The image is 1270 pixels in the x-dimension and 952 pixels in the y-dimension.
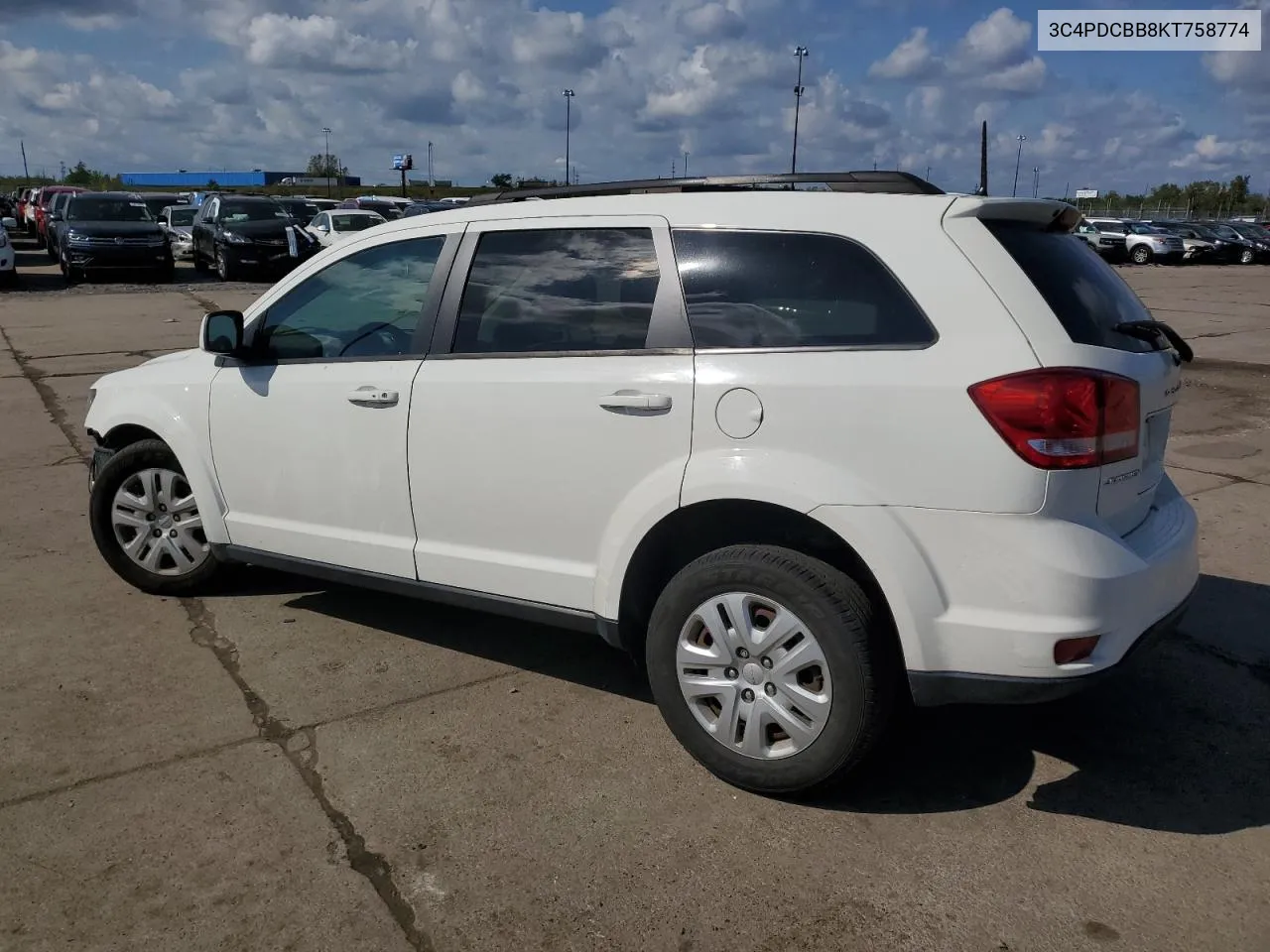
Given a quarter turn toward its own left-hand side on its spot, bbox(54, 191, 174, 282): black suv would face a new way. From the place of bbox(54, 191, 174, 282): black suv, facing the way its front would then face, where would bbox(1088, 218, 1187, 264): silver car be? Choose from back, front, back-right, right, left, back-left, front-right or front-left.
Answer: front

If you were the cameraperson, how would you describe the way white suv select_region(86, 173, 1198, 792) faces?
facing away from the viewer and to the left of the viewer

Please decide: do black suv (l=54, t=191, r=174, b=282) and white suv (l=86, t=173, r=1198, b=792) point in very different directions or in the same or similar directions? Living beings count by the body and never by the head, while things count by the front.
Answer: very different directions

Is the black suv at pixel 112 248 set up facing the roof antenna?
yes

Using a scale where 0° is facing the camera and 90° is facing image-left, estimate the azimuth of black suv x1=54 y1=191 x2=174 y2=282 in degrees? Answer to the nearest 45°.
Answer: approximately 0°

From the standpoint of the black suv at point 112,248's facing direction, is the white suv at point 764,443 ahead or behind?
ahead

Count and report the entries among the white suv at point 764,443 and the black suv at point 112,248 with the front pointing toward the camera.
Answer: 1

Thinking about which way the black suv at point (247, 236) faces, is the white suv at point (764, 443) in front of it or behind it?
in front

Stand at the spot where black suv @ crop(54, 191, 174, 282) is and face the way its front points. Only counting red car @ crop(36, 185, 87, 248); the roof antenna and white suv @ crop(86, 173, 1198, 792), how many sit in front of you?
2
